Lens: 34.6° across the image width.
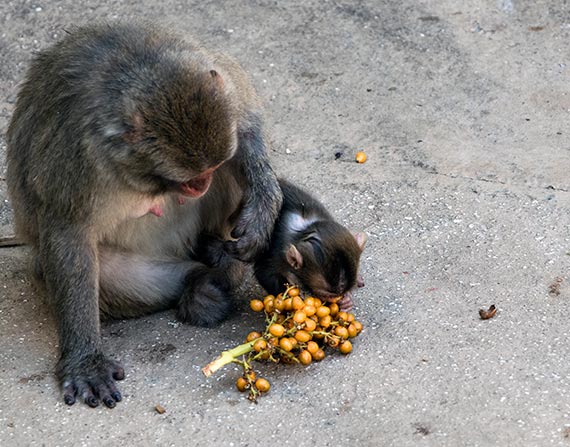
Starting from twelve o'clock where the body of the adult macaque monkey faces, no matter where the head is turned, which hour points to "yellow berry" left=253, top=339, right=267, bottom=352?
The yellow berry is roughly at 12 o'clock from the adult macaque monkey.

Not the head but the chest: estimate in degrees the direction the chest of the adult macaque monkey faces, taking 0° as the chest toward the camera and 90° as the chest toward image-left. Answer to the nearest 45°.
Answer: approximately 315°

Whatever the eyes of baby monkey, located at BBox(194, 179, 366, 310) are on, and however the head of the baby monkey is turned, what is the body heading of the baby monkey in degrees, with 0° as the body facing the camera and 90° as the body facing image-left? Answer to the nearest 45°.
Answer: approximately 315°

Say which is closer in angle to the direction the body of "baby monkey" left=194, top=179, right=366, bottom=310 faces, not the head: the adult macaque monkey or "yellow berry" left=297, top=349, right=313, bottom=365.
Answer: the yellow berry

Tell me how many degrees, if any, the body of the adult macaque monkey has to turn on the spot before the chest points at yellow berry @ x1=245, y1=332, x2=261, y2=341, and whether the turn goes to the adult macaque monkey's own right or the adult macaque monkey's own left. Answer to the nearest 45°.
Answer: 0° — it already faces it

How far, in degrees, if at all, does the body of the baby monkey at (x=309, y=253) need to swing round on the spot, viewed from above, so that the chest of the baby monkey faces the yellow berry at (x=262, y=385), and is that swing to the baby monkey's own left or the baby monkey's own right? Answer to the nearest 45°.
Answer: approximately 45° to the baby monkey's own right

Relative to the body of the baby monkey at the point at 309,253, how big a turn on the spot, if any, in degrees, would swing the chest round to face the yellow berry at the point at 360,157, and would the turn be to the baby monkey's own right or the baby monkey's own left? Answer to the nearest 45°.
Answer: approximately 135° to the baby monkey's own left

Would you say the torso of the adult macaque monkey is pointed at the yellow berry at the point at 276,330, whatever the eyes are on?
yes

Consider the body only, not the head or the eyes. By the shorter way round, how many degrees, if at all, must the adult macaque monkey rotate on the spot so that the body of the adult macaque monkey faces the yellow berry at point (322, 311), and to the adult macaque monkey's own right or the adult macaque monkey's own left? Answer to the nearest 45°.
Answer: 0° — it already faces it
